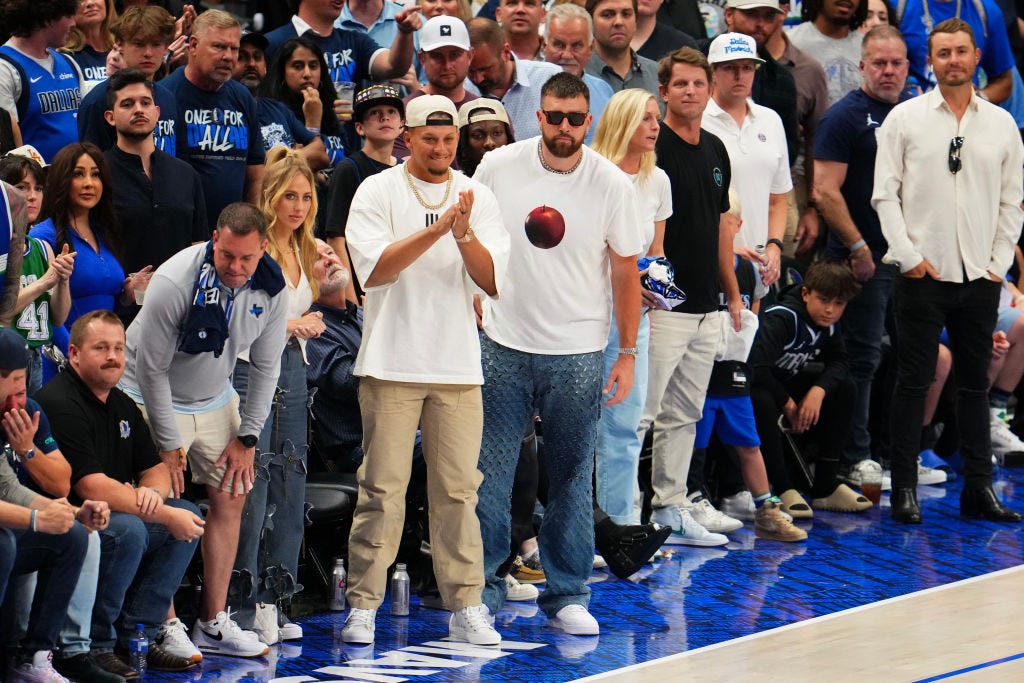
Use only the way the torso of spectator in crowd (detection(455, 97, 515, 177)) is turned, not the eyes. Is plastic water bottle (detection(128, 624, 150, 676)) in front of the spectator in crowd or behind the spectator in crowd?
in front

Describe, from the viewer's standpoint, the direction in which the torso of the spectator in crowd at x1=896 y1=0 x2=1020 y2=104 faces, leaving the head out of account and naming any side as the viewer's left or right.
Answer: facing the viewer

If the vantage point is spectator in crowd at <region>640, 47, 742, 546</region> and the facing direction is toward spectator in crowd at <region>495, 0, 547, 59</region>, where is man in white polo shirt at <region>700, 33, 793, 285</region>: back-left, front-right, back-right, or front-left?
front-right

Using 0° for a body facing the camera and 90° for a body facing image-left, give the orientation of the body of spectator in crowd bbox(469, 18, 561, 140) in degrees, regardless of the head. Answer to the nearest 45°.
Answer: approximately 45°

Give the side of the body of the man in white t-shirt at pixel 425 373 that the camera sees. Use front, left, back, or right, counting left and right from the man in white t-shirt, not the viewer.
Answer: front

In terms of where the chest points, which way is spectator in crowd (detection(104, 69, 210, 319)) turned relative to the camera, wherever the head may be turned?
toward the camera

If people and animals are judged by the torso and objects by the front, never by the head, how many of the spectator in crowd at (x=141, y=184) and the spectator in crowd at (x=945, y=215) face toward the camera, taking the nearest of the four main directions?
2

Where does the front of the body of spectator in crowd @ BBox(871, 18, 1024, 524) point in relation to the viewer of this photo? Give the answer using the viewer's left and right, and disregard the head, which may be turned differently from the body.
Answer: facing the viewer

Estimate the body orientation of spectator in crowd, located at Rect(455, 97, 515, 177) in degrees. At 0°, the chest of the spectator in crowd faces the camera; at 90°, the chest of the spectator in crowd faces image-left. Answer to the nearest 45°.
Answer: approximately 0°

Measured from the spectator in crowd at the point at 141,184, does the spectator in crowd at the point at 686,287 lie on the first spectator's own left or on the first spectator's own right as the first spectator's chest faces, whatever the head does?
on the first spectator's own left

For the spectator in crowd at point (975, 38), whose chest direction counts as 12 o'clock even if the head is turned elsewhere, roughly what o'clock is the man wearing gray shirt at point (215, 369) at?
The man wearing gray shirt is roughly at 1 o'clock from the spectator in crowd.

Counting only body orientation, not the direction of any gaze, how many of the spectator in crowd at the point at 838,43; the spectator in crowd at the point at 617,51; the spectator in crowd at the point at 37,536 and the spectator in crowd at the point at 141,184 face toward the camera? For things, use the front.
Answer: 3

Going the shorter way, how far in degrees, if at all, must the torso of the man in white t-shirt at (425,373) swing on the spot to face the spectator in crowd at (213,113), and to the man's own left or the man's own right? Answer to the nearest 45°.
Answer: approximately 135° to the man's own right

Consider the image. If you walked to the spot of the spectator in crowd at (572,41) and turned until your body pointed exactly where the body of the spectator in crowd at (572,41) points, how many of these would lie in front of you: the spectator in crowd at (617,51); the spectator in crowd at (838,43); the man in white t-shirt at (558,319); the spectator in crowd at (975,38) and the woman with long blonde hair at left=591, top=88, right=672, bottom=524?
2

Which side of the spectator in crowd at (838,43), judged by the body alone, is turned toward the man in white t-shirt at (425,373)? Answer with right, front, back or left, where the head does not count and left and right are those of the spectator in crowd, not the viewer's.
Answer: front

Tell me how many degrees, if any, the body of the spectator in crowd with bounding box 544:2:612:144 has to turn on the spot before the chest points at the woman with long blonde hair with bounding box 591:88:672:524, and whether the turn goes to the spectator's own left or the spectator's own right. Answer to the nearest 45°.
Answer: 0° — they already face them

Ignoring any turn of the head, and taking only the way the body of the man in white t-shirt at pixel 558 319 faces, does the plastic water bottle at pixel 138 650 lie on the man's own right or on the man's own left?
on the man's own right

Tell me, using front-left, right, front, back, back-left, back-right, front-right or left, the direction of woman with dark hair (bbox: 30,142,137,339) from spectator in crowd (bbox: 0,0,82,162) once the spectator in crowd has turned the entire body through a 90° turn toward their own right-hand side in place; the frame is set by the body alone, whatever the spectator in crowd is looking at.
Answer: front-left

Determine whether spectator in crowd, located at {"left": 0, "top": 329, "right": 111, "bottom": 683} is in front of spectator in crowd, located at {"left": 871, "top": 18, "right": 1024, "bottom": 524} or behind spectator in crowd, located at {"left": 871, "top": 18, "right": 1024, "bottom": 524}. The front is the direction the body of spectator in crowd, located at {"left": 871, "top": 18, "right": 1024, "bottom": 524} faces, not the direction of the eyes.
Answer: in front
